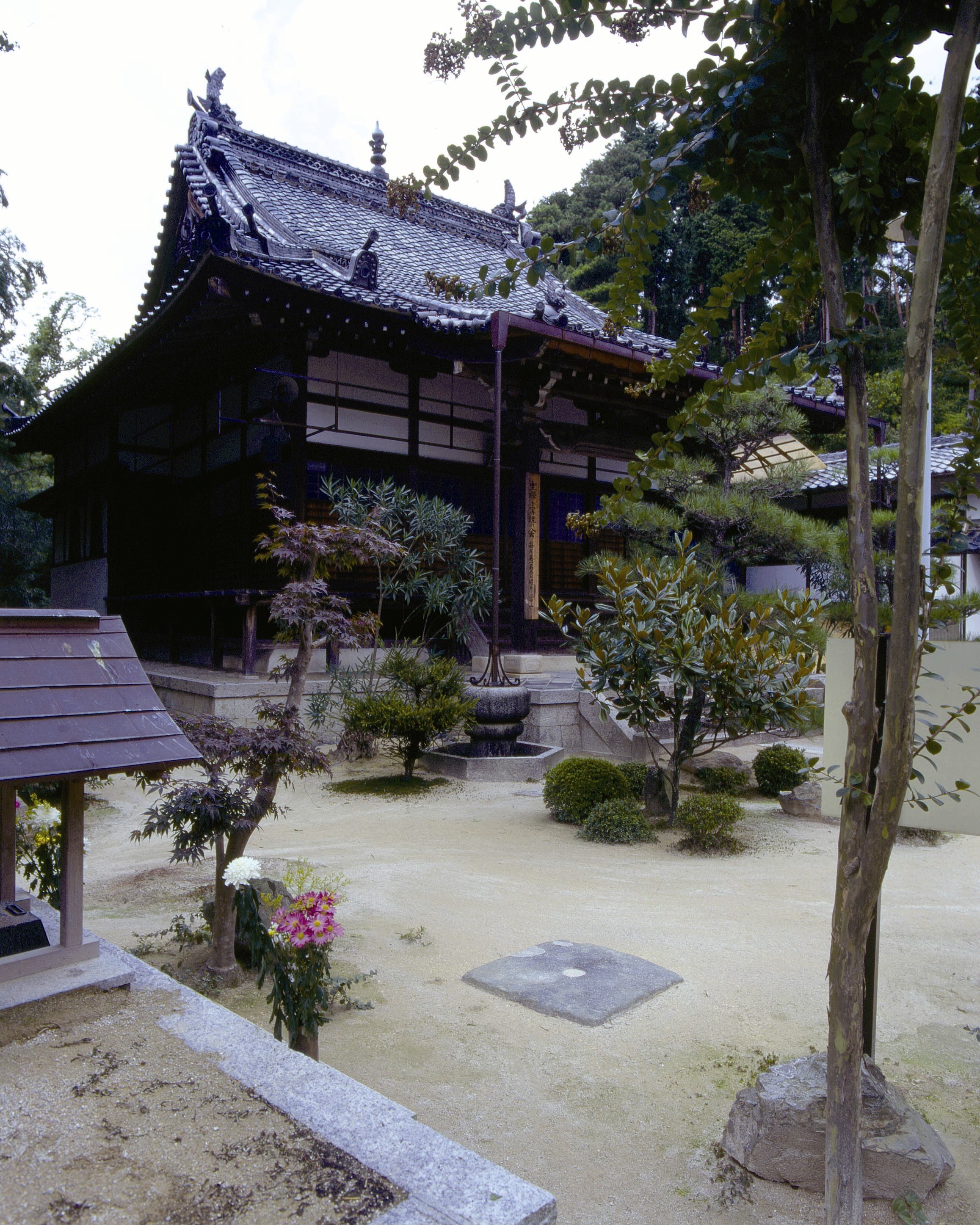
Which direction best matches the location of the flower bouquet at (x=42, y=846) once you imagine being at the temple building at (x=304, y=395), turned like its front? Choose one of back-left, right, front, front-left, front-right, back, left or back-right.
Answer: front-right

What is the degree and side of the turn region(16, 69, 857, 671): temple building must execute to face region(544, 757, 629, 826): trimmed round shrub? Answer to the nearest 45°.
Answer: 0° — it already faces it

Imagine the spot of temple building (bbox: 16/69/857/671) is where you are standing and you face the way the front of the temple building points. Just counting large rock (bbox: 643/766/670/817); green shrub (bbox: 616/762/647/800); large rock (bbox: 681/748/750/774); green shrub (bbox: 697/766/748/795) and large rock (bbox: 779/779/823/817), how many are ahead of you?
5

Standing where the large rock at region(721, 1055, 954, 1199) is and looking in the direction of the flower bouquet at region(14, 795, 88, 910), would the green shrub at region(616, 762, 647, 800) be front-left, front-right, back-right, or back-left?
front-right

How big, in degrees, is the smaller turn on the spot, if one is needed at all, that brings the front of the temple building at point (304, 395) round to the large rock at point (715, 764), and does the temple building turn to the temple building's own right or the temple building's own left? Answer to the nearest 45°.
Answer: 0° — it already faces it

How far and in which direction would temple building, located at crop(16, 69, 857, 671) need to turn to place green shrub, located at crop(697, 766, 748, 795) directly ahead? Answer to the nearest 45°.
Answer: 0° — it already faces it

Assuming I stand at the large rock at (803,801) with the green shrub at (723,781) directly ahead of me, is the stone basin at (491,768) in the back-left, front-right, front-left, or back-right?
front-left

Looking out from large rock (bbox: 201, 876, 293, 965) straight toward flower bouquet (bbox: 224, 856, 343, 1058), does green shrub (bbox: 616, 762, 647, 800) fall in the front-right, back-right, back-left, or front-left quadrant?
back-left

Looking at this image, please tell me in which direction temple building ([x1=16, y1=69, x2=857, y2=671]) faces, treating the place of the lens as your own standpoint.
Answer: facing the viewer and to the right of the viewer

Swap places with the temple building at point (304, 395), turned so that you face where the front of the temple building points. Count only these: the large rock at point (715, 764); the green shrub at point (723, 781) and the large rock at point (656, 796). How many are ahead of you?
3

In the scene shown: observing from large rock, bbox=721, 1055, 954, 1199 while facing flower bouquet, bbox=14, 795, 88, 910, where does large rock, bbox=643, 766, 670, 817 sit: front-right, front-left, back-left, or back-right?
front-right

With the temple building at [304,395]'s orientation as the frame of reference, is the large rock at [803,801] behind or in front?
in front

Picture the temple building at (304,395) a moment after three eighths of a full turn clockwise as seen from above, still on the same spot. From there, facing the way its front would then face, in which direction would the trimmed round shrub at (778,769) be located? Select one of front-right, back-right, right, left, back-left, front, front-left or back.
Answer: back-left

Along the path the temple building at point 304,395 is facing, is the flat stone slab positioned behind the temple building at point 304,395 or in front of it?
in front

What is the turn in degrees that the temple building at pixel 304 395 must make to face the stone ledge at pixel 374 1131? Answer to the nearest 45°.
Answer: approximately 45° to its right

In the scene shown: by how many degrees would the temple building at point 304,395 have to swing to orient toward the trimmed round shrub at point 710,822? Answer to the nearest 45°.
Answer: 0° — it already faces it
